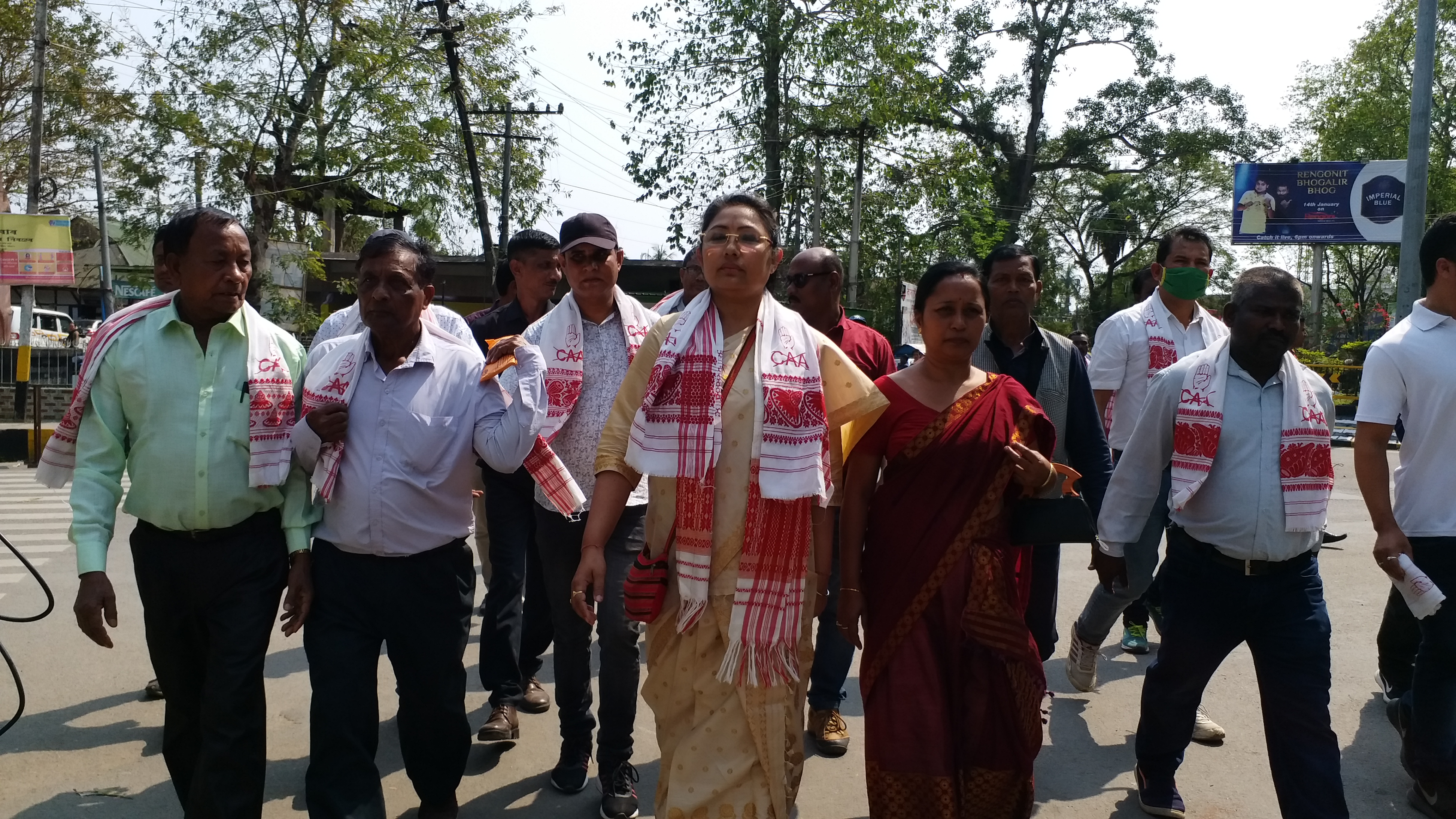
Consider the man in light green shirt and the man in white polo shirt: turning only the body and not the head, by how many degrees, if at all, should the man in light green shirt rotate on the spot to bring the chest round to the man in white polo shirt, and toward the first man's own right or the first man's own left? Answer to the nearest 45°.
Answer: approximately 90° to the first man's own left

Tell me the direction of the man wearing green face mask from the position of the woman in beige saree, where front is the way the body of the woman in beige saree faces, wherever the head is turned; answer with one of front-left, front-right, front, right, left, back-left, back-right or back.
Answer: back-left

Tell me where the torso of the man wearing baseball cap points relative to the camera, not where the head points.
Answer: toward the camera

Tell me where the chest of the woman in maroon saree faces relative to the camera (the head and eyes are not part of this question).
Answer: toward the camera

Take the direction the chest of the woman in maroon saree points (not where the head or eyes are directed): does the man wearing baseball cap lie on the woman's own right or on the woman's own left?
on the woman's own right

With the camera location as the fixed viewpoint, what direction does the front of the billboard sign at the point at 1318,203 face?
facing the viewer

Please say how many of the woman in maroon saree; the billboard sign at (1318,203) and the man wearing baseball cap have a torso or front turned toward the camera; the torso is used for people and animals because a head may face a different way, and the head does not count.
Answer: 3

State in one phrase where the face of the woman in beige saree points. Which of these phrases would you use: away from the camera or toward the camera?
toward the camera

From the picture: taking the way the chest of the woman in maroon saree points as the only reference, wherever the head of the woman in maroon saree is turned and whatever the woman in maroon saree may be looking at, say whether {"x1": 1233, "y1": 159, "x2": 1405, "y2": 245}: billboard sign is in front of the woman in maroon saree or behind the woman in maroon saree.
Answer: behind

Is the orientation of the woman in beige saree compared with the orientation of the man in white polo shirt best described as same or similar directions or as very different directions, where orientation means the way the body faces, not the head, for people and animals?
same or similar directions

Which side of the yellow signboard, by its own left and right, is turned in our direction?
front

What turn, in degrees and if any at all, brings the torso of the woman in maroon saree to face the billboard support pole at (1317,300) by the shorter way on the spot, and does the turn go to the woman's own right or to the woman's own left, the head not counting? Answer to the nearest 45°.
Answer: approximately 180°

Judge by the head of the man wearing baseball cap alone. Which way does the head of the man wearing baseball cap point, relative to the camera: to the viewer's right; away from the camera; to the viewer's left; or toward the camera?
toward the camera

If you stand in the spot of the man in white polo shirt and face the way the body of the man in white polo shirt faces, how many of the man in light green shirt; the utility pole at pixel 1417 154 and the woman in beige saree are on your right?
2
